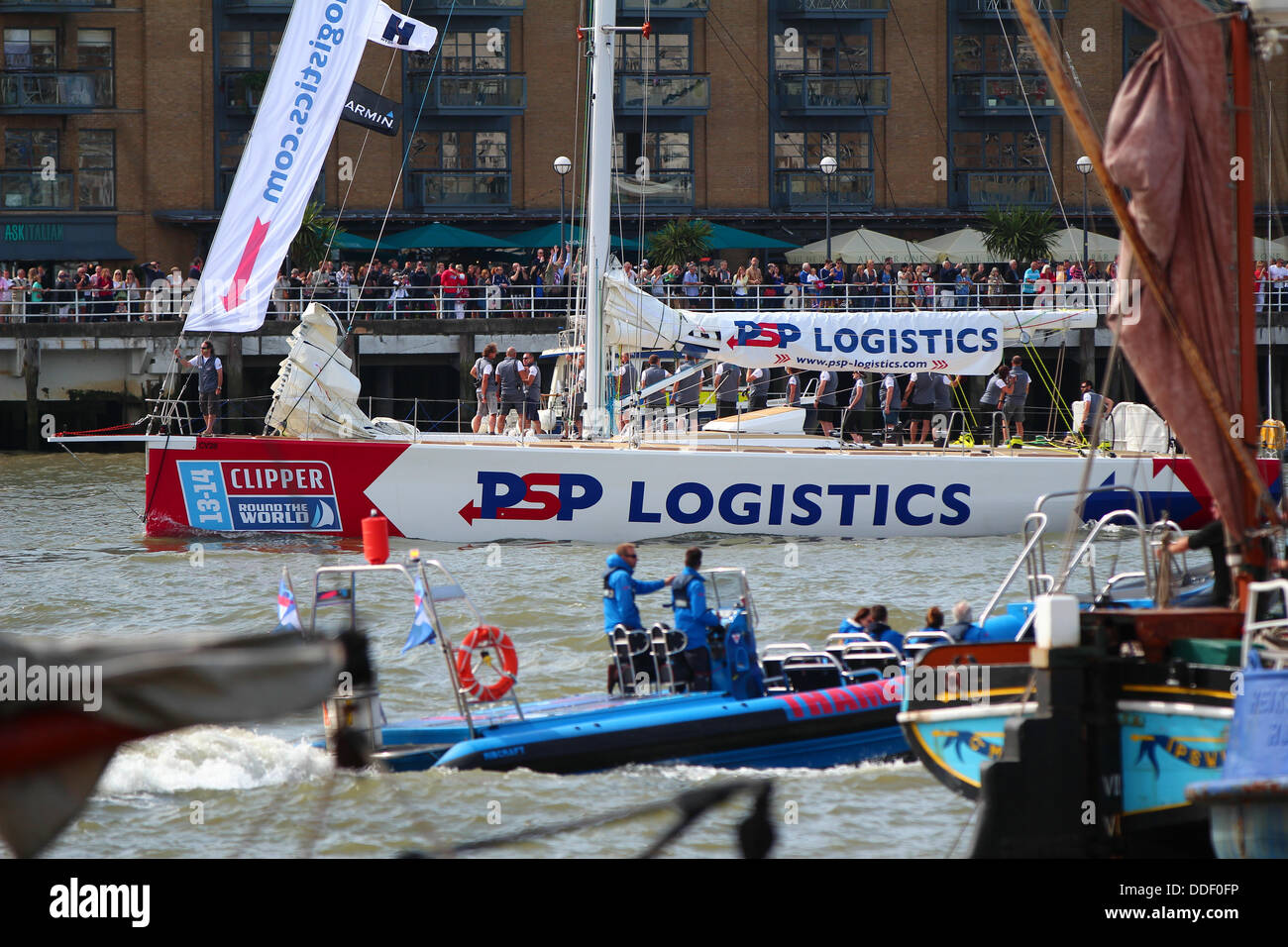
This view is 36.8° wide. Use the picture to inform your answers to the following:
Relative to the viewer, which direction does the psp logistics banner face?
toward the camera

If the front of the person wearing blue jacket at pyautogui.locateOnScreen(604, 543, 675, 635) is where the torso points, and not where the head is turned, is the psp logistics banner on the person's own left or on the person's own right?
on the person's own left

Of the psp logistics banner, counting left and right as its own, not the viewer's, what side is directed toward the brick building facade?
back

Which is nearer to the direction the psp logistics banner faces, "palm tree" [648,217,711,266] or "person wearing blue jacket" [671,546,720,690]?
the person wearing blue jacket

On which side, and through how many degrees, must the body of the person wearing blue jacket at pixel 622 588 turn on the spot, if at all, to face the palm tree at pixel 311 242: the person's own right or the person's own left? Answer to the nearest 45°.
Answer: approximately 90° to the person's own left

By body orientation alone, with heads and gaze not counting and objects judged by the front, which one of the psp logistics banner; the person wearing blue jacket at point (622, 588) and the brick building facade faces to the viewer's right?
the person wearing blue jacket

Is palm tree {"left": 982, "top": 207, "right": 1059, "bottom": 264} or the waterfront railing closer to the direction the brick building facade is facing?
the waterfront railing

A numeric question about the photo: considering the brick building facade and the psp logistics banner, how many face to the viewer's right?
0

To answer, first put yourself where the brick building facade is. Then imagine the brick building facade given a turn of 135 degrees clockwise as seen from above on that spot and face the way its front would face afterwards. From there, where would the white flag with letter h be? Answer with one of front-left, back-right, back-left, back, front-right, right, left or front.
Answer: back-left

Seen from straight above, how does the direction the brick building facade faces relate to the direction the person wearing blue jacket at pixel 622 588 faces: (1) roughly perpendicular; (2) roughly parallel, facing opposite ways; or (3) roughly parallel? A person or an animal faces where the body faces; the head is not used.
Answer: roughly perpendicular

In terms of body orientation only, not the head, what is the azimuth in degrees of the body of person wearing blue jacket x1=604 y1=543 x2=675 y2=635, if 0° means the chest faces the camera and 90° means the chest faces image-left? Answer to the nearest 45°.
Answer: approximately 270°

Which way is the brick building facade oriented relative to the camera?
toward the camera

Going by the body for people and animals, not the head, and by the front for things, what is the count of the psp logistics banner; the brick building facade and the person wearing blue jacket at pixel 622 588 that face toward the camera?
2

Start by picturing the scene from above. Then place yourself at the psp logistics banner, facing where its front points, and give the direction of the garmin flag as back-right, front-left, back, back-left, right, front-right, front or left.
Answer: right

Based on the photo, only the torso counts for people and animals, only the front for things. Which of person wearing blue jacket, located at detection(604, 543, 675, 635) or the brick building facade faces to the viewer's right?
the person wearing blue jacket

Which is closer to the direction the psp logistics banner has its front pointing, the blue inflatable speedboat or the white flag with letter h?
the blue inflatable speedboat

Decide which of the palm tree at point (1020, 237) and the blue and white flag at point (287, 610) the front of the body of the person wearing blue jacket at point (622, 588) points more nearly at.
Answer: the palm tree

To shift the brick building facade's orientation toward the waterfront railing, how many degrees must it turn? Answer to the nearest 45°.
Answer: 0° — it already faces it

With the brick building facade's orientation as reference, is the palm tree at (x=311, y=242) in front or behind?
in front

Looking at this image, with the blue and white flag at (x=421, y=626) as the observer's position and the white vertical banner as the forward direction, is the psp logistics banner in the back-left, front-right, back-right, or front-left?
front-right

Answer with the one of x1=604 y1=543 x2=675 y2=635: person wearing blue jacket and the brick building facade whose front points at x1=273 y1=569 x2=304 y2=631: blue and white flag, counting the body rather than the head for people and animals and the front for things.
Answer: the brick building facade
